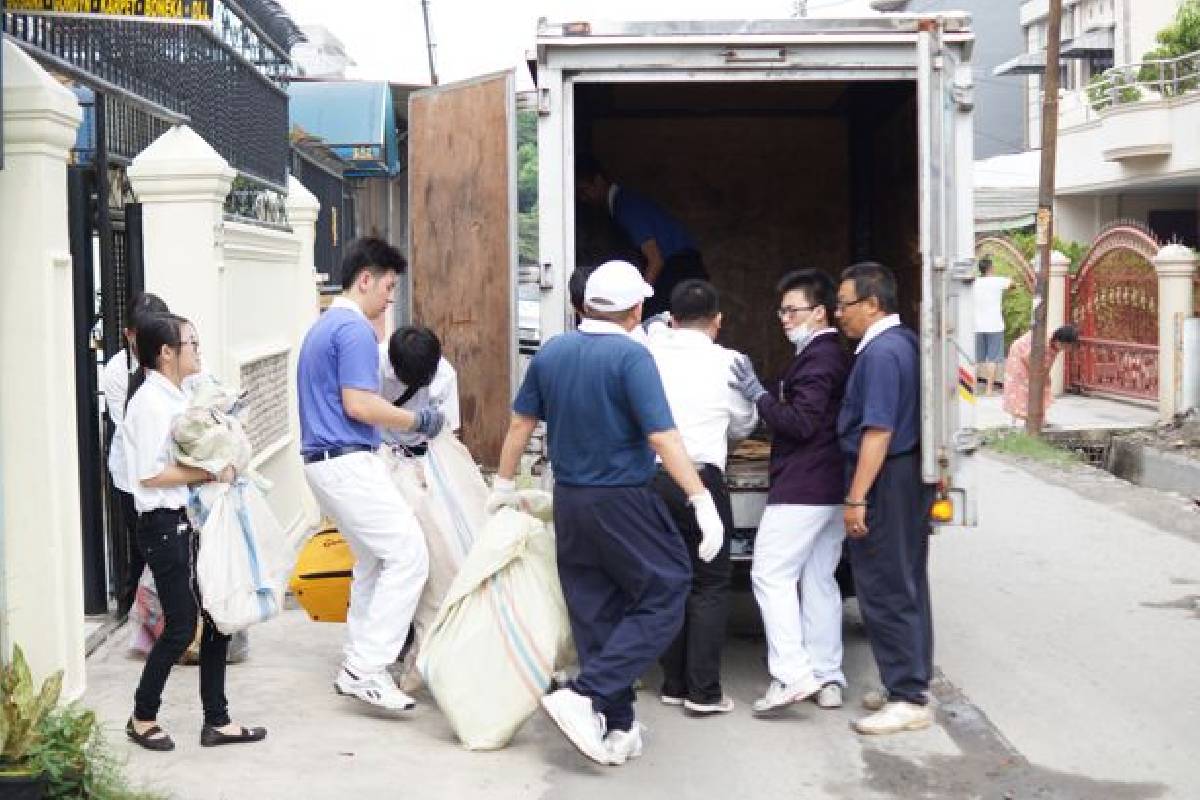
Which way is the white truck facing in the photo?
away from the camera

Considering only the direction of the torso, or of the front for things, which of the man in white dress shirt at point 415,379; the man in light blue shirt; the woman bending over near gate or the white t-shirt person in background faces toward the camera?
the man in white dress shirt

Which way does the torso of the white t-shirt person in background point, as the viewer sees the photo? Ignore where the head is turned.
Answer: away from the camera

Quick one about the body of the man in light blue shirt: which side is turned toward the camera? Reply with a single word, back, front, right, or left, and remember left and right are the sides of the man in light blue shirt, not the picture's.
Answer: right

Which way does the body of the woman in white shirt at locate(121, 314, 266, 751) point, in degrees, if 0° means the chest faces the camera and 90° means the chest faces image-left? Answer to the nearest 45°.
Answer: approximately 270°

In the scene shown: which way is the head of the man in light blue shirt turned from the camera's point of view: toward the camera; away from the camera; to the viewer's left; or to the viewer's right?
to the viewer's right

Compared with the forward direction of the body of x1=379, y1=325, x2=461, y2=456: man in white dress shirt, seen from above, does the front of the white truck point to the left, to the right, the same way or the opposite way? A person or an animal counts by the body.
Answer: the opposite way

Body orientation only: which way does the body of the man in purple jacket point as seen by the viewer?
to the viewer's left

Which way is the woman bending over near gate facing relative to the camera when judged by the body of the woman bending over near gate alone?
to the viewer's right

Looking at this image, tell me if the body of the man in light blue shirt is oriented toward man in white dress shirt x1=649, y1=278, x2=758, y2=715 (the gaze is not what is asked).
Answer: yes

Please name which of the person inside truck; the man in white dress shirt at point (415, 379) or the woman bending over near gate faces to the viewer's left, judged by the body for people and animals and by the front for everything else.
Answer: the person inside truck

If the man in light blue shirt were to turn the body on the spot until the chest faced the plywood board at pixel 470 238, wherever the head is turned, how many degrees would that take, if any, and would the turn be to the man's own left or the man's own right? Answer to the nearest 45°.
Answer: approximately 90° to the man's own left

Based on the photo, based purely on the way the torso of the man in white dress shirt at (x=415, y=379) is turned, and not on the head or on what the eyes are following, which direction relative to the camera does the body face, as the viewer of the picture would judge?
toward the camera

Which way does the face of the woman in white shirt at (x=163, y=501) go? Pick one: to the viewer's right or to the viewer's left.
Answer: to the viewer's right

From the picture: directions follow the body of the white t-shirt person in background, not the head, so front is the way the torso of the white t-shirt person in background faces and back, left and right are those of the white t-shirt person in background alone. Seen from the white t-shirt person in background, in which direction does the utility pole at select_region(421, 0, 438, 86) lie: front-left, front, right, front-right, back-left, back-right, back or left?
front-left

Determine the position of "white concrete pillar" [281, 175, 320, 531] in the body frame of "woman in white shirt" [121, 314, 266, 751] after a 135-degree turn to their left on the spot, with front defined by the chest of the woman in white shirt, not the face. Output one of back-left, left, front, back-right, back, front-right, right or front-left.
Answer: front-right
